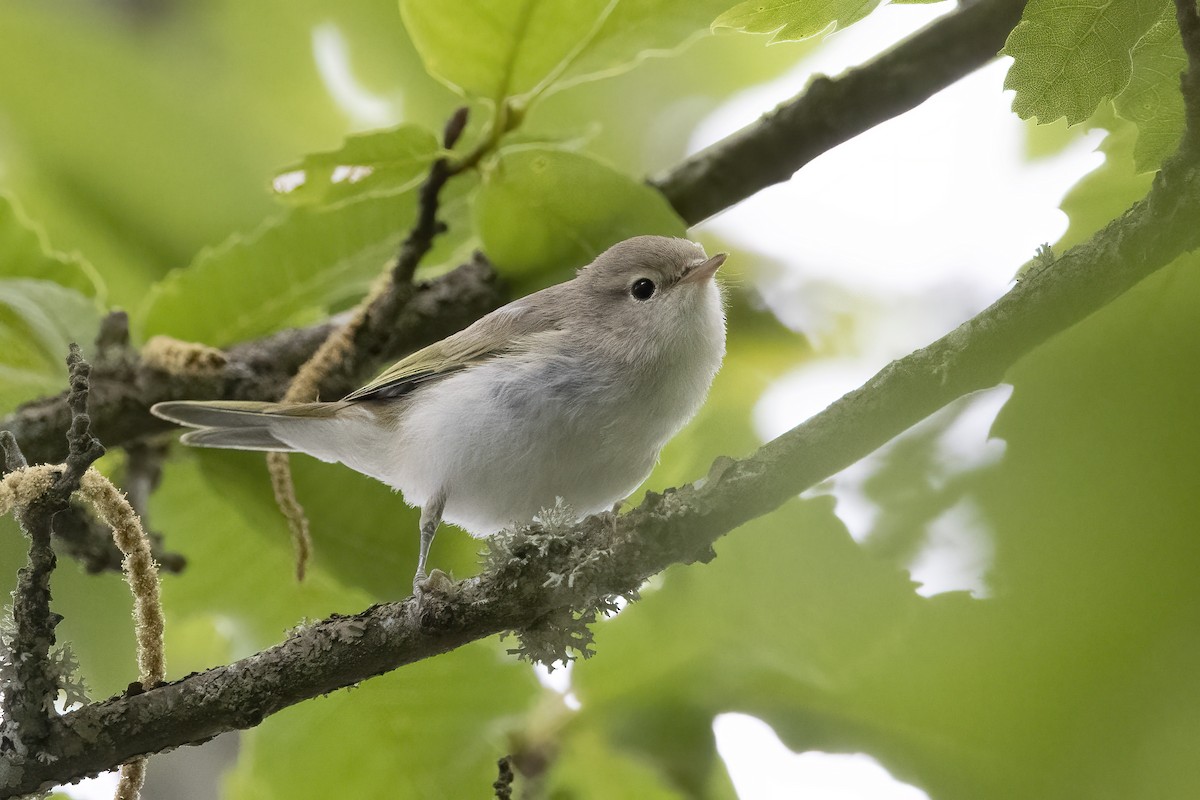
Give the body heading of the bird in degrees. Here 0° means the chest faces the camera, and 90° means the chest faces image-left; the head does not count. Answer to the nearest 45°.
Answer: approximately 270°
